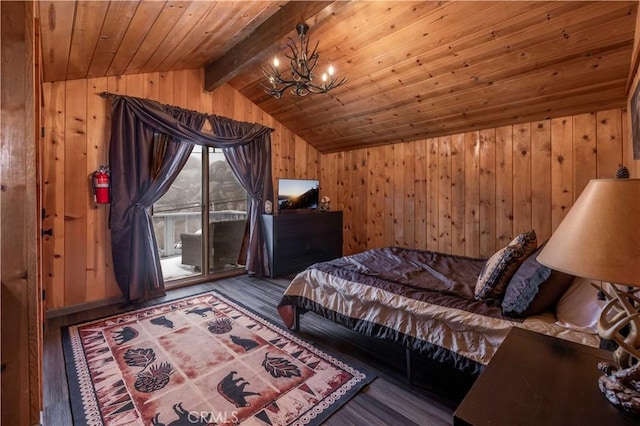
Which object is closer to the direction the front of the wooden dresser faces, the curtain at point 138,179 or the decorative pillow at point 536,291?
the decorative pillow

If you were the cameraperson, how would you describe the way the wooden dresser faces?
facing the viewer and to the right of the viewer

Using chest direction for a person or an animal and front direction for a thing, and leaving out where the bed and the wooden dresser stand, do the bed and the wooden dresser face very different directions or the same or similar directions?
very different directions

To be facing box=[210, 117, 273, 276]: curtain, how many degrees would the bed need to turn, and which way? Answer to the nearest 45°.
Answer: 0° — it already faces it

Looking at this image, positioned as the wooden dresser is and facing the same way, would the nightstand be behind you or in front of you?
in front

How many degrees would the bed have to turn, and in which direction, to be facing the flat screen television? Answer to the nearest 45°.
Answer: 0° — it already faces it

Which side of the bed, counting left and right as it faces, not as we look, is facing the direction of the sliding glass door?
front

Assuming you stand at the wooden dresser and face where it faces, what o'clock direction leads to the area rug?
The area rug is roughly at 2 o'clock from the wooden dresser.

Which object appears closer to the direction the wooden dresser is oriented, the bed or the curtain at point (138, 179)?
the bed

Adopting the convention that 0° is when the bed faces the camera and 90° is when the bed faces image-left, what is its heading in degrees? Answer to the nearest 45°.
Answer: approximately 135°
